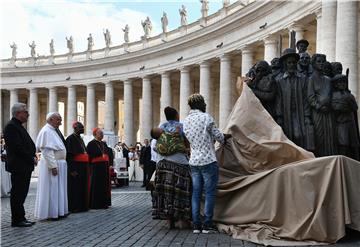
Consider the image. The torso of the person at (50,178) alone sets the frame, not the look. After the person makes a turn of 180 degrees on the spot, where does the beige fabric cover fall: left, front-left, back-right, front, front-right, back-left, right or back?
back-left

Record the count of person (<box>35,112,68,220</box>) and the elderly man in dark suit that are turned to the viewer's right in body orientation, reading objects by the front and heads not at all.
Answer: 2

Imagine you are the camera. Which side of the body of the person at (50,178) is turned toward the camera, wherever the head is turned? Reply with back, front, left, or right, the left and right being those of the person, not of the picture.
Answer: right

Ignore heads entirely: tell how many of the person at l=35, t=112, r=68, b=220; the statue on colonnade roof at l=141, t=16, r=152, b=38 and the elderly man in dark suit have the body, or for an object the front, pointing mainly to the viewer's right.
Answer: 2

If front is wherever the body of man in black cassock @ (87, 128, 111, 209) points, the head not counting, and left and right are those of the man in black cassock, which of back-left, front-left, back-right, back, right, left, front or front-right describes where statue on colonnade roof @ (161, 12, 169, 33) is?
back-left

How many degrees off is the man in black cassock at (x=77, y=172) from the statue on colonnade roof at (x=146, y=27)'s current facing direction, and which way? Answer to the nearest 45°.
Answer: approximately 45° to its left

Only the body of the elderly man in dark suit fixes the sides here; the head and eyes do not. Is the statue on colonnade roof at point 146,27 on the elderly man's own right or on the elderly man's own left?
on the elderly man's own left

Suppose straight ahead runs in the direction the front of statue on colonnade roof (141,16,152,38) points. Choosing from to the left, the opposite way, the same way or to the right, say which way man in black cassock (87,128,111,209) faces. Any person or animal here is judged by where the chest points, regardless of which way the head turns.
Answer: to the left

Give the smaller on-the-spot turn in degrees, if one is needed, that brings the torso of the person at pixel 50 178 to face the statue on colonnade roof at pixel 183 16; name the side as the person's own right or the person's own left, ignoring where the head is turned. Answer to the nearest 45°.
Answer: approximately 90° to the person's own left

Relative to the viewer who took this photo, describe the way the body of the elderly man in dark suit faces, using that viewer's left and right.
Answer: facing to the right of the viewer
